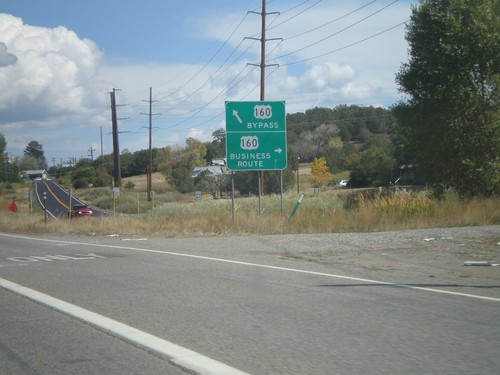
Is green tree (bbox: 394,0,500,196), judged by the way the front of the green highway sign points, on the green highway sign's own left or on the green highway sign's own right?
on the green highway sign's own left

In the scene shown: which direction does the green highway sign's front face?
toward the camera
